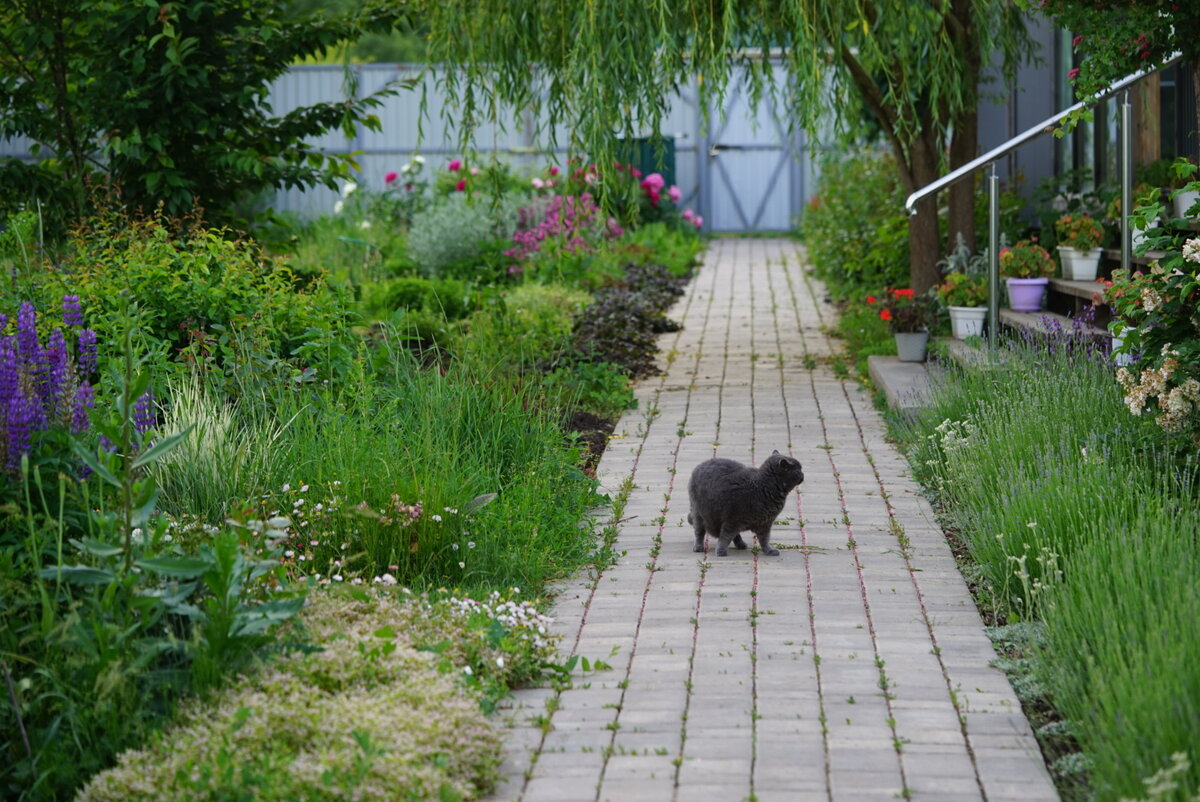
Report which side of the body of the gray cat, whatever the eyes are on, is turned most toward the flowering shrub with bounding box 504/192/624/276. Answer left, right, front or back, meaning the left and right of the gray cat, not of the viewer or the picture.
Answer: left

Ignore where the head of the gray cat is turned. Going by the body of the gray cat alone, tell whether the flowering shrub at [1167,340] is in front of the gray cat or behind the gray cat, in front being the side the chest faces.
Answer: in front

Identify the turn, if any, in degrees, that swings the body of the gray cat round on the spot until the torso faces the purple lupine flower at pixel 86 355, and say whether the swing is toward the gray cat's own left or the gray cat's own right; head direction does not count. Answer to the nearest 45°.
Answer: approximately 180°

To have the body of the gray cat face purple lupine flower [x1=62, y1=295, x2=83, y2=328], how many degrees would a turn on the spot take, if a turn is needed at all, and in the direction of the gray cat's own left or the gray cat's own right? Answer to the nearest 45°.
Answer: approximately 180°

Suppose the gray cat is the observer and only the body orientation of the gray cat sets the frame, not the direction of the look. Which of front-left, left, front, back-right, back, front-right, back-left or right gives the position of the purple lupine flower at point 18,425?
back-right

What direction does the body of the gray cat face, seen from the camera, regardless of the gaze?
to the viewer's right

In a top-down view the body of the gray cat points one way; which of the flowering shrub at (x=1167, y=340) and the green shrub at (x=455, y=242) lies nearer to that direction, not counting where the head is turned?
the flowering shrub

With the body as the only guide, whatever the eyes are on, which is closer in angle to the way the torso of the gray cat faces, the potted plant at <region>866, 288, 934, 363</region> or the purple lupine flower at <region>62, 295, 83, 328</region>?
the potted plant
